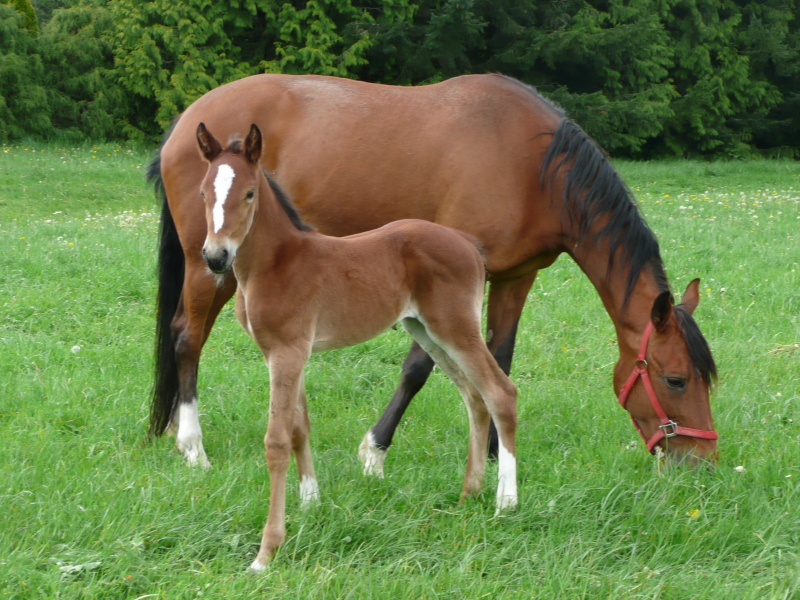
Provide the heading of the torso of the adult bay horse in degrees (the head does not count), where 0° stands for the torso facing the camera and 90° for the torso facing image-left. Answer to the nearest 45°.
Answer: approximately 270°
